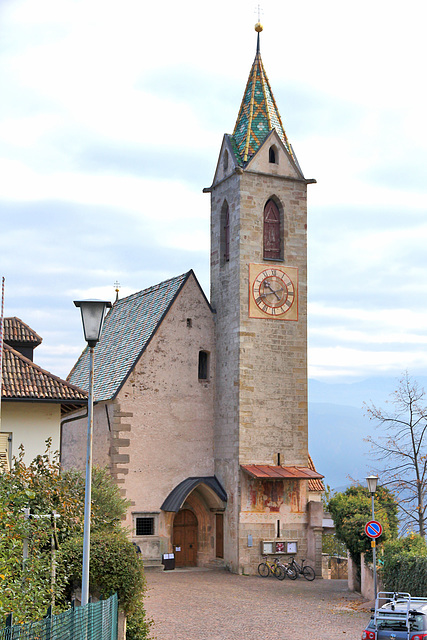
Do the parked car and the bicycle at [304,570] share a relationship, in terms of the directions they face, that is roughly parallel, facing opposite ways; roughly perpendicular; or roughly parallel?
roughly perpendicular

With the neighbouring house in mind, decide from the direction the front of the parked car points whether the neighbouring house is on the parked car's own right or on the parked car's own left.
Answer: on the parked car's own left

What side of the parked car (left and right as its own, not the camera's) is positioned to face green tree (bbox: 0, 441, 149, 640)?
left

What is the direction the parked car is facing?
away from the camera

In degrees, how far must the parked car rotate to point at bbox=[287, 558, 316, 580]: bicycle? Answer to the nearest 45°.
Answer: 0° — it already faces it

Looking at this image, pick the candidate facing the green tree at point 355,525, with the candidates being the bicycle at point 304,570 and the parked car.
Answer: the parked car

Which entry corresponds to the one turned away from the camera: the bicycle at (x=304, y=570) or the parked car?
the parked car

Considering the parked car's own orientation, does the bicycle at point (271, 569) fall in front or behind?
in front

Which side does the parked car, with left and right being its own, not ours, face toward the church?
front
